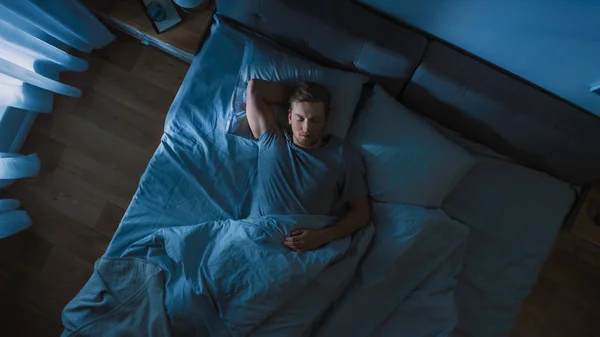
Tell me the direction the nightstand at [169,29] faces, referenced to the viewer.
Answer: facing the viewer and to the left of the viewer

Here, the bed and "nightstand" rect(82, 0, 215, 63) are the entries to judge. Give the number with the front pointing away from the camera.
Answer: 0

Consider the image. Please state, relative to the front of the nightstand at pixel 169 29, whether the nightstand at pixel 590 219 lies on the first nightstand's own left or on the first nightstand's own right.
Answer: on the first nightstand's own left

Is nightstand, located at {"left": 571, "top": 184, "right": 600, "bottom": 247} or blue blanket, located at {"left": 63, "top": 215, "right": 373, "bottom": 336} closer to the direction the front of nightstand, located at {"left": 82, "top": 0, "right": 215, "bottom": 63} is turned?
the blue blanket
